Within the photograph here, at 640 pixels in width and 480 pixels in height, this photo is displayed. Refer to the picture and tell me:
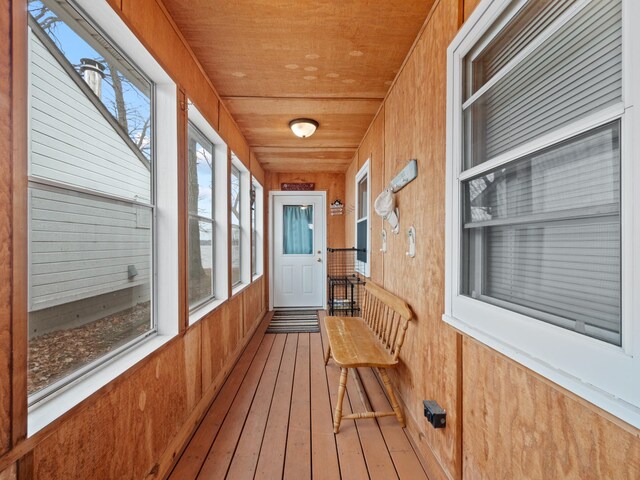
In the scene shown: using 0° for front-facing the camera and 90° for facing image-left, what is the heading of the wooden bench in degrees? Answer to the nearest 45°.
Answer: approximately 90°

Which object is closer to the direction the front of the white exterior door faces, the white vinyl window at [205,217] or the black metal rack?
the white vinyl window

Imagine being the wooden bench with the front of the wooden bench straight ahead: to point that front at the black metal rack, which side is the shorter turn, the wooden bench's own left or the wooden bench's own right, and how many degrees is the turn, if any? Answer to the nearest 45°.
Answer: approximately 90° to the wooden bench's own right

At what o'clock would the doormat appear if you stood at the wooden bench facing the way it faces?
The doormat is roughly at 2 o'clock from the wooden bench.

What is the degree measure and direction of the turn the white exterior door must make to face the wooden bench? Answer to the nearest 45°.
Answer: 0° — it already faces it

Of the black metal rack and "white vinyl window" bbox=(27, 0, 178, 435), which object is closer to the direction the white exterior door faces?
the white vinyl window

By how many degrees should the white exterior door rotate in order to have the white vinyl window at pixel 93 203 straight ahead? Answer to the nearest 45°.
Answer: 0° — it already faces it

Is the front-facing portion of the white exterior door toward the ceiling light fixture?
yes

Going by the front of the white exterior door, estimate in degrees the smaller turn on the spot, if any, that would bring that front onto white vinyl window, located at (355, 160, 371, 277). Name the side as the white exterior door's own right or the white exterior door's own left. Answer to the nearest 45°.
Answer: approximately 45° to the white exterior door's own left

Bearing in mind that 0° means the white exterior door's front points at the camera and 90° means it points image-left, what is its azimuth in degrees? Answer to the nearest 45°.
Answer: approximately 0°

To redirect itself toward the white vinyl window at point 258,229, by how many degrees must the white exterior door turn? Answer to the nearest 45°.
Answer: approximately 45° to its right

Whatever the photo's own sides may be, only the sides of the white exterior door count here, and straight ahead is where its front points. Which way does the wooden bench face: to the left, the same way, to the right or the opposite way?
to the right

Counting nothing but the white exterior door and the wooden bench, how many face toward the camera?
1
